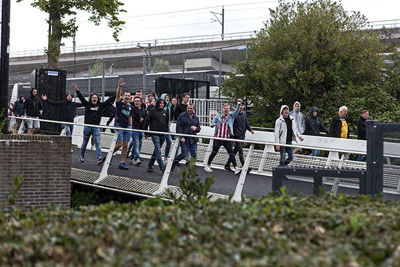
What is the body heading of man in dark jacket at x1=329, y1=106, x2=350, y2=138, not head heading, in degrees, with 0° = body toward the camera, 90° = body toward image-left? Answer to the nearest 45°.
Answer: approximately 315°

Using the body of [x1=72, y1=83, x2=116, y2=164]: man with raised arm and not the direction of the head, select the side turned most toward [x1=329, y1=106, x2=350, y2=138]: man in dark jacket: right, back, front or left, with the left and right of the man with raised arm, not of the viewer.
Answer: left

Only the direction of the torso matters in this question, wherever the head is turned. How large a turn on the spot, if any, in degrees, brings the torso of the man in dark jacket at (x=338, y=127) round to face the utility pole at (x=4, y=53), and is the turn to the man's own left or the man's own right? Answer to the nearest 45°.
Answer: approximately 90° to the man's own right

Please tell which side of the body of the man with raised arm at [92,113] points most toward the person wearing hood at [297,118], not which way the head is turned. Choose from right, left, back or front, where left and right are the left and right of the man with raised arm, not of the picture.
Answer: left

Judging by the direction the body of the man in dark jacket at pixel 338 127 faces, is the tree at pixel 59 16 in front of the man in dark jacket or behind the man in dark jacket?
behind
